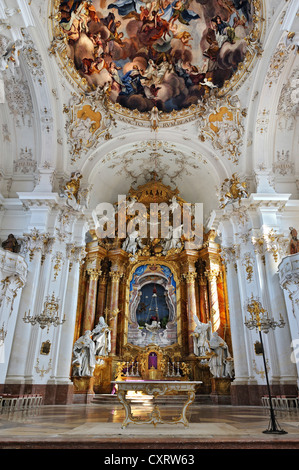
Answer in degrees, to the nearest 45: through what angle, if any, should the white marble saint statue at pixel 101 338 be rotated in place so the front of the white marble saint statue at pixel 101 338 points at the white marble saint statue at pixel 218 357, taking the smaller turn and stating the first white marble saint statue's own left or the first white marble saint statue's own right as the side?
approximately 45° to the first white marble saint statue's own left

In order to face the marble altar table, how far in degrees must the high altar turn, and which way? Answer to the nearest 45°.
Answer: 0° — it already faces it

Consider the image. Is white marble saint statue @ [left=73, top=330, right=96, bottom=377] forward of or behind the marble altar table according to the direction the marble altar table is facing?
behind

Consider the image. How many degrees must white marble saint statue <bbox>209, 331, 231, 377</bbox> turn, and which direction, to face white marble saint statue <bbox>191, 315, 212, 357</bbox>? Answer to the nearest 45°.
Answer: approximately 90° to its right

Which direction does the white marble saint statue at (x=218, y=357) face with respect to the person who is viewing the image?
facing the viewer and to the left of the viewer

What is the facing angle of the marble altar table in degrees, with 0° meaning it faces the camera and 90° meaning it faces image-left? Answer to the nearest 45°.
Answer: approximately 0°

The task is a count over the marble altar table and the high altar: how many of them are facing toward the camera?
2

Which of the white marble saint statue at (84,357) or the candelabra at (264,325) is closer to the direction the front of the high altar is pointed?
the candelabra

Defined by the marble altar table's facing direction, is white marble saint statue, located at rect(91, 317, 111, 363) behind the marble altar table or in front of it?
behind

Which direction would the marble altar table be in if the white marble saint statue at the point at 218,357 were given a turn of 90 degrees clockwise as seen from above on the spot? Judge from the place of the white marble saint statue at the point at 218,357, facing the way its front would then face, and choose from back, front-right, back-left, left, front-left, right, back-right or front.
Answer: back-left

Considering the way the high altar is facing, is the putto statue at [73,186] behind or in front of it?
in front

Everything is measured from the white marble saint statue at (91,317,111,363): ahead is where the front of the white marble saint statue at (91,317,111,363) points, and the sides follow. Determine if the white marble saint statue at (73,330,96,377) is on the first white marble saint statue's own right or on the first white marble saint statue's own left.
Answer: on the first white marble saint statue's own right

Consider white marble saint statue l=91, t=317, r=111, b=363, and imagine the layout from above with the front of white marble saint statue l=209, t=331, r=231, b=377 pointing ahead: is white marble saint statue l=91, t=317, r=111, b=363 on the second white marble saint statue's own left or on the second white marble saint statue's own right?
on the second white marble saint statue's own right

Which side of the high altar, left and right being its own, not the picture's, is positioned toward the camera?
front
